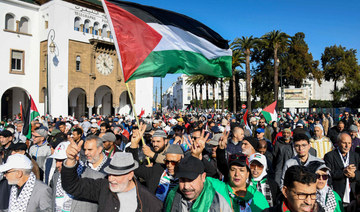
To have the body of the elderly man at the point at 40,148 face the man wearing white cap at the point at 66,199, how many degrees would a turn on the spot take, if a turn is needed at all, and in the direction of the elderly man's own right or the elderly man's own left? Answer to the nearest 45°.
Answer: approximately 45° to the elderly man's own left

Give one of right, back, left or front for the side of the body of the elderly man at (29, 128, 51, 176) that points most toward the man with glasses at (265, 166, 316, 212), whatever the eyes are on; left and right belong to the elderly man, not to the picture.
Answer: left

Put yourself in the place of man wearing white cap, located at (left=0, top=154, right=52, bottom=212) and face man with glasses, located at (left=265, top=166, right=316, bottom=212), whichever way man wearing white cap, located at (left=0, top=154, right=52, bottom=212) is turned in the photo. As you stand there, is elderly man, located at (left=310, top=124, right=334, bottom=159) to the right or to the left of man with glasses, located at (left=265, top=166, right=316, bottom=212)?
left

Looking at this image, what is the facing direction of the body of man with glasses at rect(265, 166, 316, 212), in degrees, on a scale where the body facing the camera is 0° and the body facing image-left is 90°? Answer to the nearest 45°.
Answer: approximately 315°

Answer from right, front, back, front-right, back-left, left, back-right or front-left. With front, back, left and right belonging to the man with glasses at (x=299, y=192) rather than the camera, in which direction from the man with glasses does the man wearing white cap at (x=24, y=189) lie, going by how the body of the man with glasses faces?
back-right

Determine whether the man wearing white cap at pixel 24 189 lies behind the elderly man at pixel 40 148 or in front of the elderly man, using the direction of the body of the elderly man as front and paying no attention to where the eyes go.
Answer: in front
